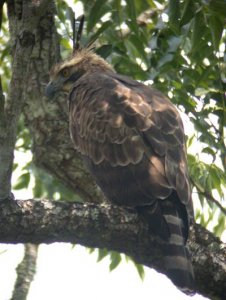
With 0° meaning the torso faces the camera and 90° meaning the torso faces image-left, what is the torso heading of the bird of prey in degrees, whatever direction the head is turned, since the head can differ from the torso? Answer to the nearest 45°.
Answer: approximately 135°

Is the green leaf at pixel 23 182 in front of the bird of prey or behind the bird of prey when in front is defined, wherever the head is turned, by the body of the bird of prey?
in front
